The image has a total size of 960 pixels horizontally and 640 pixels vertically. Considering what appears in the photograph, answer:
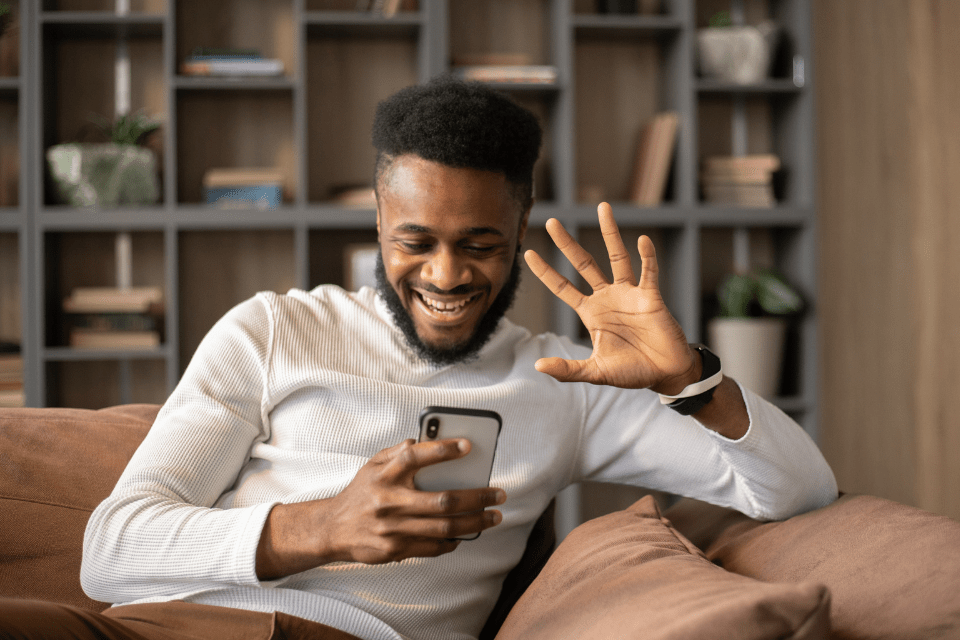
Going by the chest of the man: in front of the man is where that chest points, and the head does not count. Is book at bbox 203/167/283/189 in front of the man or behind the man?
behind

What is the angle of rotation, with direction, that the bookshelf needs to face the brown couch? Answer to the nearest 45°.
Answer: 0° — it already faces it

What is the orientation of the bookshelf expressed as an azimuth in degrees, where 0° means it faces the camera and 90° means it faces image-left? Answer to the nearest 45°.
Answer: approximately 0°

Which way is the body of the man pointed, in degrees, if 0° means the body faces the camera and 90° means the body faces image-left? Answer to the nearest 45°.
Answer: approximately 0°

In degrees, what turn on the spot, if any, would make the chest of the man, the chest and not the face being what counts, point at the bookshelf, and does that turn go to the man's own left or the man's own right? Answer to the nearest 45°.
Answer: approximately 180°

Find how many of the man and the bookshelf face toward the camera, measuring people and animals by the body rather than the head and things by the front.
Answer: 2

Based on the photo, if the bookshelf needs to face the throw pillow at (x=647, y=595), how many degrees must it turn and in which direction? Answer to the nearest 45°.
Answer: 0° — it already faces it

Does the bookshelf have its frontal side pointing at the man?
yes

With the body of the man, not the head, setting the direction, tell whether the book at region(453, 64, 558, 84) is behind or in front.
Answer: behind
